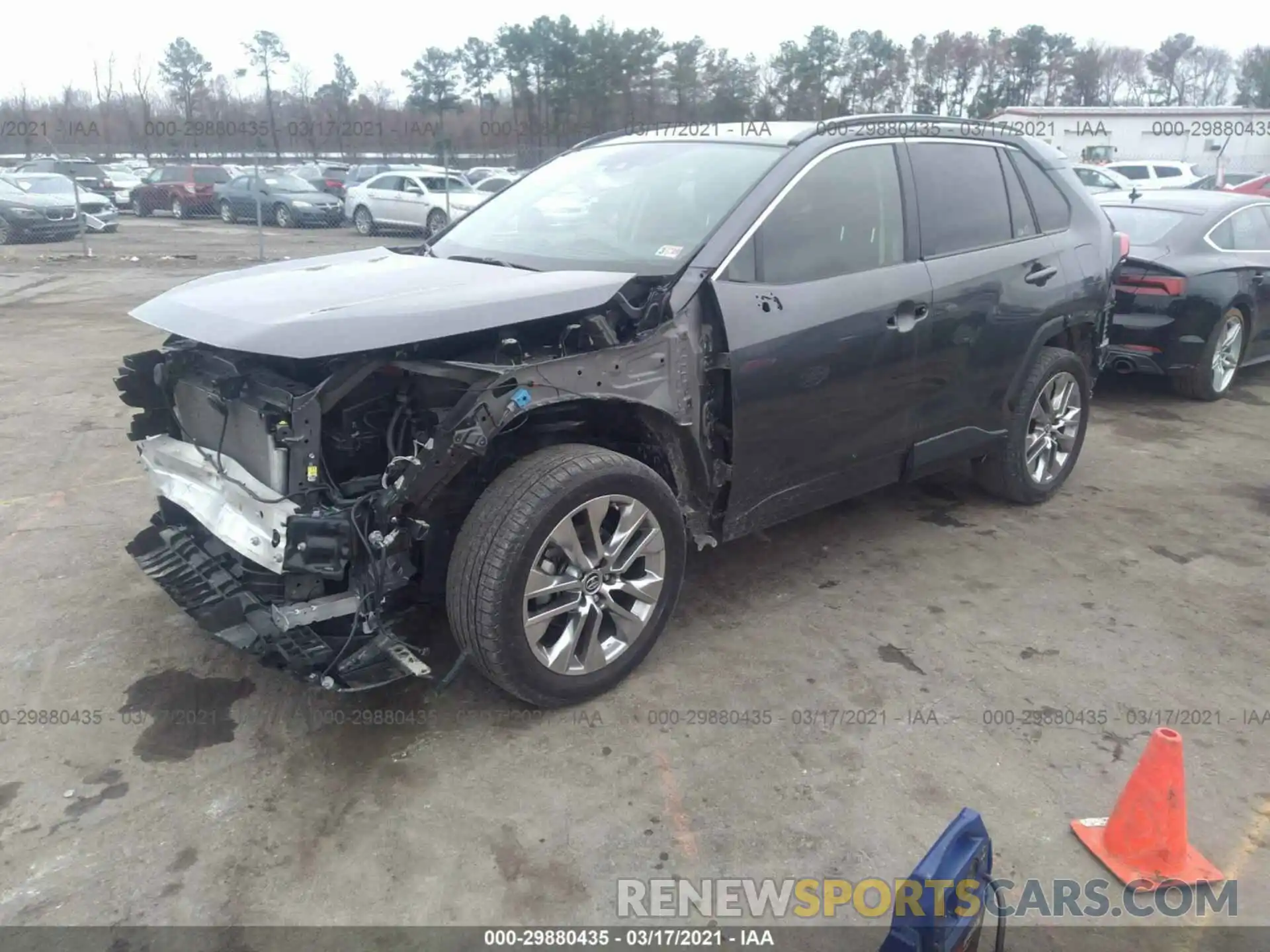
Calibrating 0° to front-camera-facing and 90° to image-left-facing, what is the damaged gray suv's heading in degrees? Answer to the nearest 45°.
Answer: approximately 45°

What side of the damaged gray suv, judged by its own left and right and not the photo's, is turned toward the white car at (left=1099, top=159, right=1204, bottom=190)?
back

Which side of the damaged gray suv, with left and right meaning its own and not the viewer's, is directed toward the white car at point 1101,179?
back

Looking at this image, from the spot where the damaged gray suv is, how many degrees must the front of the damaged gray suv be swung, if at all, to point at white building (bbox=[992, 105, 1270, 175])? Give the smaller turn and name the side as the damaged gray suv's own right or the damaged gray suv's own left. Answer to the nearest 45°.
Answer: approximately 180°

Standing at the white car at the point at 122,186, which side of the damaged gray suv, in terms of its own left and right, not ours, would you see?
right
